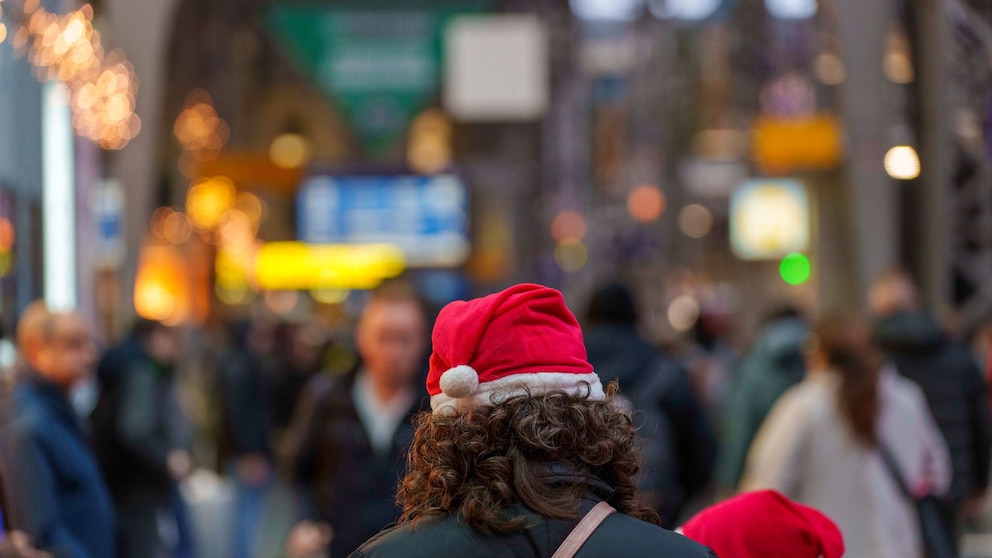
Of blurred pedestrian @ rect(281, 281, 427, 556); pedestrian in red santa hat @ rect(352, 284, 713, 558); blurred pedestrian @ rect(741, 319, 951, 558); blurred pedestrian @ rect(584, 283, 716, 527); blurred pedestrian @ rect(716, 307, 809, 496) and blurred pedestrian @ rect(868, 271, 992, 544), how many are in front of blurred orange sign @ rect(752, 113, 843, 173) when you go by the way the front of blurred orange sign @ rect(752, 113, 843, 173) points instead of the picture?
6

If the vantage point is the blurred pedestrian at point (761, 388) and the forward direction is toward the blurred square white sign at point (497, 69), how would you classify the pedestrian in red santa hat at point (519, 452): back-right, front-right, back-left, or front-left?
back-left

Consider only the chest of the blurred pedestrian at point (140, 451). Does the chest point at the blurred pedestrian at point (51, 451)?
no

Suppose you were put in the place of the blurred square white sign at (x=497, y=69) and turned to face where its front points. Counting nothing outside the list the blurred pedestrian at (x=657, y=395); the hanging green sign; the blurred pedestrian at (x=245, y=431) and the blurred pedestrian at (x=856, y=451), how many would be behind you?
0

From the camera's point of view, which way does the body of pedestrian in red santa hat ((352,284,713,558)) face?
away from the camera

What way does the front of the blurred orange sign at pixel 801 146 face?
toward the camera

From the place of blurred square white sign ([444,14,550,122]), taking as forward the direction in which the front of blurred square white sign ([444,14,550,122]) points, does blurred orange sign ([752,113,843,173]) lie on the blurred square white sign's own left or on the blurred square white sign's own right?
on the blurred square white sign's own left

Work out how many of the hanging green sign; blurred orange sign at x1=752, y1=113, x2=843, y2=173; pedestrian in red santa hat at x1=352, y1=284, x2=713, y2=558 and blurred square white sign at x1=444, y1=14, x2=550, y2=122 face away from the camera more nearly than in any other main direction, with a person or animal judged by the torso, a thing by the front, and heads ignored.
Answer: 1

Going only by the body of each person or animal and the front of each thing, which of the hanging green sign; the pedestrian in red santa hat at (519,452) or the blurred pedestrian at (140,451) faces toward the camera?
the hanging green sign

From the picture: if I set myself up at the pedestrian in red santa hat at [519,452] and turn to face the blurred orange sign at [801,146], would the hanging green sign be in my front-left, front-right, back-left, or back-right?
front-left

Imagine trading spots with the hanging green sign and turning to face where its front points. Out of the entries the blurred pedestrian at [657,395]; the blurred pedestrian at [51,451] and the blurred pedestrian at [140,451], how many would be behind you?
0

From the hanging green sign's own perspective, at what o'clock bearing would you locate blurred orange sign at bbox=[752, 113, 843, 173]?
The blurred orange sign is roughly at 9 o'clock from the hanging green sign.

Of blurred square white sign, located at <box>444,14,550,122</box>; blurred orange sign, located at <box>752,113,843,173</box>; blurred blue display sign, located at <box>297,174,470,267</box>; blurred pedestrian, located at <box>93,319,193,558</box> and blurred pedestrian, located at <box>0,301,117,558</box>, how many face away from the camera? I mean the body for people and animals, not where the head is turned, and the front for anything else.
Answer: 0

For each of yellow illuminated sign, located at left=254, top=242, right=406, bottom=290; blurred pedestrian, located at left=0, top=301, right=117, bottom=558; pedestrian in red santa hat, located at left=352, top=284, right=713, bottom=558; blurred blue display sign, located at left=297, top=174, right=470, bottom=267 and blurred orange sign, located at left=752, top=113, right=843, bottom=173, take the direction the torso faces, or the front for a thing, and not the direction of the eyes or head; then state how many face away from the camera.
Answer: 1

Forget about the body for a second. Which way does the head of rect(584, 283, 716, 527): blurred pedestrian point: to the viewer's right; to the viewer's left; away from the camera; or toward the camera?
away from the camera

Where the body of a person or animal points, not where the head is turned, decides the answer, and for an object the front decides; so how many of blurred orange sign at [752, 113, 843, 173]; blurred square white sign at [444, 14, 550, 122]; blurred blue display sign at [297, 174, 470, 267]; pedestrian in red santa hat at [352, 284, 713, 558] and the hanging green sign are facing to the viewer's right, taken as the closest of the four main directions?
0
